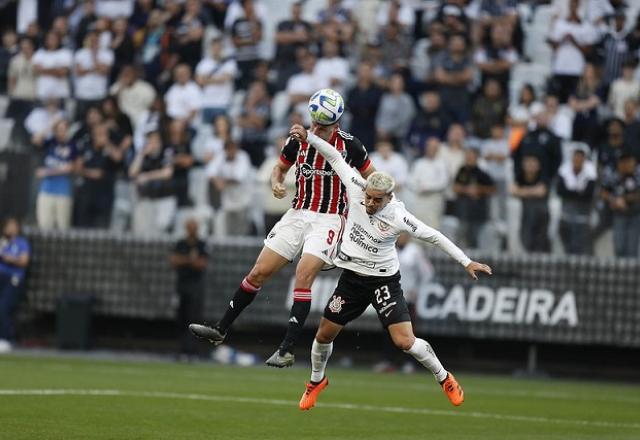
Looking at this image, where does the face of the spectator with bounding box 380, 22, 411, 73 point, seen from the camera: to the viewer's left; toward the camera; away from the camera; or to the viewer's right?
toward the camera

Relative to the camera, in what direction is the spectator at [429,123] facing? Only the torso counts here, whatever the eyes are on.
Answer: toward the camera

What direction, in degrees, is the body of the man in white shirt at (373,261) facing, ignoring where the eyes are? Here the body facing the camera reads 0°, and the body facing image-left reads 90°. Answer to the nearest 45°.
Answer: approximately 0°

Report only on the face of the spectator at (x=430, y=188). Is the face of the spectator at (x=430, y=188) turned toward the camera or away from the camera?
toward the camera

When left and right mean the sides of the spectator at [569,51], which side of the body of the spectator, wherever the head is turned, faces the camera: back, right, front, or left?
front

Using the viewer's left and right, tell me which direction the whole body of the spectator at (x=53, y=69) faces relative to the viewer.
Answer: facing the viewer

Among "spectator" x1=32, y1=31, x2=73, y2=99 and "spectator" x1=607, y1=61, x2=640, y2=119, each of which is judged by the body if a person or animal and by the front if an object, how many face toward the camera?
2

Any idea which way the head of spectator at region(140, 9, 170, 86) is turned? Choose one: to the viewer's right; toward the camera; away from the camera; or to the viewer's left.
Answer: toward the camera

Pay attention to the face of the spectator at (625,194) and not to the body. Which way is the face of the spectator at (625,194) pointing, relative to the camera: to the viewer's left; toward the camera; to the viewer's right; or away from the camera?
toward the camera

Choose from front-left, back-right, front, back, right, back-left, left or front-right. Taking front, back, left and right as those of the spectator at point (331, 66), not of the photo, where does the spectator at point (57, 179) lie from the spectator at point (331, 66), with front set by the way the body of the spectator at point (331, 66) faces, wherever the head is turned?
right

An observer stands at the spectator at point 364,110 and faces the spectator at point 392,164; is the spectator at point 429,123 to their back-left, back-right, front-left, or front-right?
front-left

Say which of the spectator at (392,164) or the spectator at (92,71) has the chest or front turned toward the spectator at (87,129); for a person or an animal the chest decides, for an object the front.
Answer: the spectator at (92,71)

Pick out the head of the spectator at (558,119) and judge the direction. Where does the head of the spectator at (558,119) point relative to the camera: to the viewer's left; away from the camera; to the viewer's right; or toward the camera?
toward the camera

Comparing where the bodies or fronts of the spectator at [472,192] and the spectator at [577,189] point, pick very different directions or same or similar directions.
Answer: same or similar directions

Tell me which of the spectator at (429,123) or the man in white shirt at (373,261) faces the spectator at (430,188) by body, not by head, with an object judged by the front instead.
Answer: the spectator at (429,123)

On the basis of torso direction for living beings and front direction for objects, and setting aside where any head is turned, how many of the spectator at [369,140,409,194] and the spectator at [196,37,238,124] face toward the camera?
2

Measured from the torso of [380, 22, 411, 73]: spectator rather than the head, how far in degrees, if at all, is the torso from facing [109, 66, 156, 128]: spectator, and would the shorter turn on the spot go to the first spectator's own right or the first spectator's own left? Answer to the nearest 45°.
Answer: approximately 90° to the first spectator's own right

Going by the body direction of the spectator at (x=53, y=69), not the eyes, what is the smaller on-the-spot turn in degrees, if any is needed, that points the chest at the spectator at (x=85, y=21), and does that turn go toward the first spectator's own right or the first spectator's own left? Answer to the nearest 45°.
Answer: approximately 135° to the first spectator's own left
